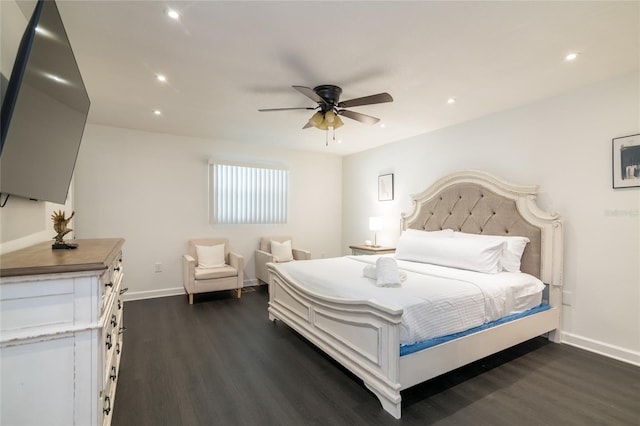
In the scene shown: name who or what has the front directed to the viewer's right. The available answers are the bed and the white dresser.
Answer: the white dresser

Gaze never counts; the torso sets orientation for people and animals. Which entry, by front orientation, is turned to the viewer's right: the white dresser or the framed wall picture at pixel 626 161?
the white dresser

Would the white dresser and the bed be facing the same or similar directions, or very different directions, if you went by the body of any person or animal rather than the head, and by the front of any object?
very different directions

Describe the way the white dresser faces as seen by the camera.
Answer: facing to the right of the viewer

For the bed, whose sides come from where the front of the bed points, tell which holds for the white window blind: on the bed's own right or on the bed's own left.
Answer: on the bed's own right

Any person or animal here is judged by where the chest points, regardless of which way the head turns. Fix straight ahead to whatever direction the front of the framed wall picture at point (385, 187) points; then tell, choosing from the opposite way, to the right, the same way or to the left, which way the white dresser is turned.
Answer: the opposite way

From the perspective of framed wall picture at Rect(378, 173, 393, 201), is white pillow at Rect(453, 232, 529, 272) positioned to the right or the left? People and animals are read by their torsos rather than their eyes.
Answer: on its left

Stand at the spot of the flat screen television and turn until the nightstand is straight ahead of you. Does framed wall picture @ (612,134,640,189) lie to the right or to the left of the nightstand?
right

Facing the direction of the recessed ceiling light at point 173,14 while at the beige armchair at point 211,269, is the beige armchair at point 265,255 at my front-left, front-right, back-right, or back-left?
back-left

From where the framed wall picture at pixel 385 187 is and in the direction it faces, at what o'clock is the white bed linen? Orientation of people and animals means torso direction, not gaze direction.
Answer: The white bed linen is roughly at 10 o'clock from the framed wall picture.
